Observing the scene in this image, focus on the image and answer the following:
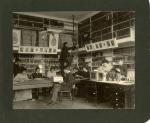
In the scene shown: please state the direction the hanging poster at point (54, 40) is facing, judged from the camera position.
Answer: facing the viewer
